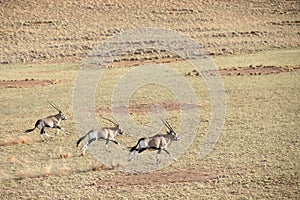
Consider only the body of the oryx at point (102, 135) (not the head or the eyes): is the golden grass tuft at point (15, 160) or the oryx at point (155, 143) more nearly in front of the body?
the oryx

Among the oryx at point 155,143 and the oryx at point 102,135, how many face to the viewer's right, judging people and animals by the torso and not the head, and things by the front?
2

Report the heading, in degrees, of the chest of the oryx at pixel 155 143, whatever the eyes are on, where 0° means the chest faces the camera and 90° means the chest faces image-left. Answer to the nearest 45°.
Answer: approximately 270°

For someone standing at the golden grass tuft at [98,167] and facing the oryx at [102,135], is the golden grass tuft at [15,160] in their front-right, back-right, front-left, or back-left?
front-left

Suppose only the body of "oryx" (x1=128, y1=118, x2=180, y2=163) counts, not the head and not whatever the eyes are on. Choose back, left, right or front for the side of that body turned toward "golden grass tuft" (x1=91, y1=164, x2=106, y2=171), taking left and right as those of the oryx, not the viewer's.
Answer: back

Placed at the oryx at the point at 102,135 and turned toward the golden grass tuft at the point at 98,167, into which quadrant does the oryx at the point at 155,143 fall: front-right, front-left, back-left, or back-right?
front-left

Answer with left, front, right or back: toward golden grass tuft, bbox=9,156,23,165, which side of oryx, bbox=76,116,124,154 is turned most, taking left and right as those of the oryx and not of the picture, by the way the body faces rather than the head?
back

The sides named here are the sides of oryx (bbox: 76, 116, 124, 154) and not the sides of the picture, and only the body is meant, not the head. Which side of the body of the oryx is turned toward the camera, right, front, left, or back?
right

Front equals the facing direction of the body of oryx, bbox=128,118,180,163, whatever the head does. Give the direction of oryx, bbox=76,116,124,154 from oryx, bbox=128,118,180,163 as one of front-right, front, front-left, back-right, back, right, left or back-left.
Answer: back-left

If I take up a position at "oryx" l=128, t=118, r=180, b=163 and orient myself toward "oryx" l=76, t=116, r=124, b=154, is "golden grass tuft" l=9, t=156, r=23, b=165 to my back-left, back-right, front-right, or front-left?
front-left
